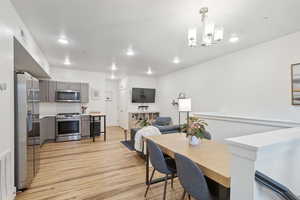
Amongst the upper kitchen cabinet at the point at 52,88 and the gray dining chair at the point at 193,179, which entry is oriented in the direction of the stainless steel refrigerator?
the upper kitchen cabinet

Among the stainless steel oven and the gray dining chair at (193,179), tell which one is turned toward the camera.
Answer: the stainless steel oven

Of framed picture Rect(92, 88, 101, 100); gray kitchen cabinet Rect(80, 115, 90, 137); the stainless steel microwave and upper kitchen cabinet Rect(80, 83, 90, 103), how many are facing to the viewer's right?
0

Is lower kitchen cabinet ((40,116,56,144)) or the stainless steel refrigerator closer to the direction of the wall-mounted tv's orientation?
the stainless steel refrigerator

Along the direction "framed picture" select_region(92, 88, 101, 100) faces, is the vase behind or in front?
in front

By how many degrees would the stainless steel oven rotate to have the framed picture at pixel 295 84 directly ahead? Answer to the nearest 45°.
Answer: approximately 45° to its left

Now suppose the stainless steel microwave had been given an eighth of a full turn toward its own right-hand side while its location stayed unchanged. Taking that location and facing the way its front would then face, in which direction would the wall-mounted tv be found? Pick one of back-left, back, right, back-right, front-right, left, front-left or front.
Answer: back-left

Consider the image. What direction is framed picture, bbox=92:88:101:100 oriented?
toward the camera

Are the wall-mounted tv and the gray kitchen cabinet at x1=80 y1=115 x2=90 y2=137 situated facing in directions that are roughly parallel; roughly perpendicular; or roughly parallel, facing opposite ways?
roughly parallel

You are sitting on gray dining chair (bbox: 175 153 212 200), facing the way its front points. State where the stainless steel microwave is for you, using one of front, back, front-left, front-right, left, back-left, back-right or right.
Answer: left

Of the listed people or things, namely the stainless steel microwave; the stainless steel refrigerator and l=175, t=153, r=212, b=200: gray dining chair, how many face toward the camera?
1

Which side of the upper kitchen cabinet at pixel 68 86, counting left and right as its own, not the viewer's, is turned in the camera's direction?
front

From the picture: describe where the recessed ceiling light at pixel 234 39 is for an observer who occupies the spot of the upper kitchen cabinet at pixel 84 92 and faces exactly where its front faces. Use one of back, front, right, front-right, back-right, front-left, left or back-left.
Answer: front-left

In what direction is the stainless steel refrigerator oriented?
to the viewer's right

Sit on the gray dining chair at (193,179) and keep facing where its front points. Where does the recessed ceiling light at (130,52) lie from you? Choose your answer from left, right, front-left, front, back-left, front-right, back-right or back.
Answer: left

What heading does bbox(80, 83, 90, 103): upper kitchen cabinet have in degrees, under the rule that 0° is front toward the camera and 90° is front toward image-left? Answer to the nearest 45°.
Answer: approximately 0°

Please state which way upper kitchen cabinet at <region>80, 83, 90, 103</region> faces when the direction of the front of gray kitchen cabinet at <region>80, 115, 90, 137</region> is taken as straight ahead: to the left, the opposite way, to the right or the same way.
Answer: the same way
